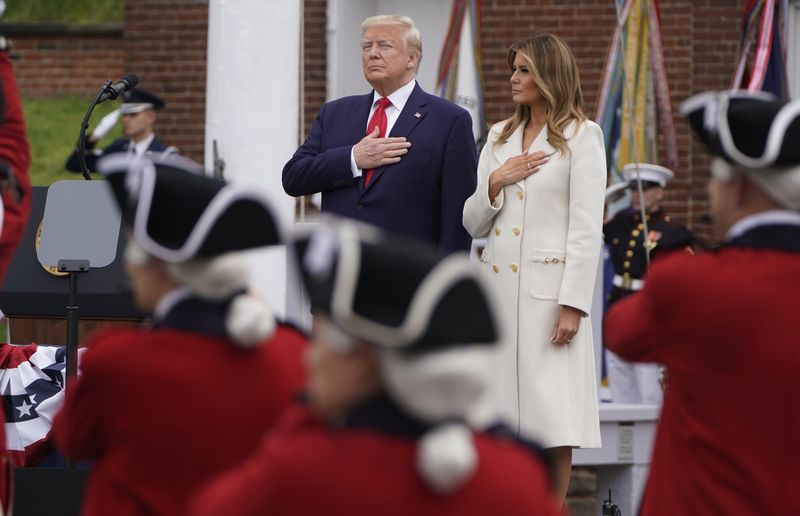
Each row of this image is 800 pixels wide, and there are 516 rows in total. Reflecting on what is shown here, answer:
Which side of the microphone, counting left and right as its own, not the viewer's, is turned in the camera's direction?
right

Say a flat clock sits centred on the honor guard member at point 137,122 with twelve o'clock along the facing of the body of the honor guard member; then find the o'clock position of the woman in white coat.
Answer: The woman in white coat is roughly at 10 o'clock from the honor guard member.

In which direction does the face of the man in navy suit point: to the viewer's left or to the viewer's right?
to the viewer's left

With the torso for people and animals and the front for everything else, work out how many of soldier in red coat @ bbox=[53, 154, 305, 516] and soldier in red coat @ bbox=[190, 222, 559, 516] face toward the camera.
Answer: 0

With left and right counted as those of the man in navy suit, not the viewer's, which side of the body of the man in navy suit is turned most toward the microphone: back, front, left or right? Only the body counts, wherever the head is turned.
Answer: right

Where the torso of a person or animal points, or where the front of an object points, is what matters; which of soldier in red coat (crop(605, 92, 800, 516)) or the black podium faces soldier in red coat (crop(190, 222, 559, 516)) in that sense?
the black podium

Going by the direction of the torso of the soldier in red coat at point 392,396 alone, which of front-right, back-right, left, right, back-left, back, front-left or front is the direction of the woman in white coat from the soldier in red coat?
front-right

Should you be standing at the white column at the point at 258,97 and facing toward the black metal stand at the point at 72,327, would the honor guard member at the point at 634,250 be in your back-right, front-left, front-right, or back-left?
back-left

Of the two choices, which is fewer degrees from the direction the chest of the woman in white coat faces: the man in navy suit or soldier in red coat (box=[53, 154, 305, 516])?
the soldier in red coat

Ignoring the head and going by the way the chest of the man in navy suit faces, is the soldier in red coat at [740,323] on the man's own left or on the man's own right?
on the man's own left

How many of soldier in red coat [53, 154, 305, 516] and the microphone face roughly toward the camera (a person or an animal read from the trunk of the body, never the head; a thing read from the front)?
0

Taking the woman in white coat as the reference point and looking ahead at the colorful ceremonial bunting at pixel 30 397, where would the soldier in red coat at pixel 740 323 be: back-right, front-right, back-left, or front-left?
back-left
